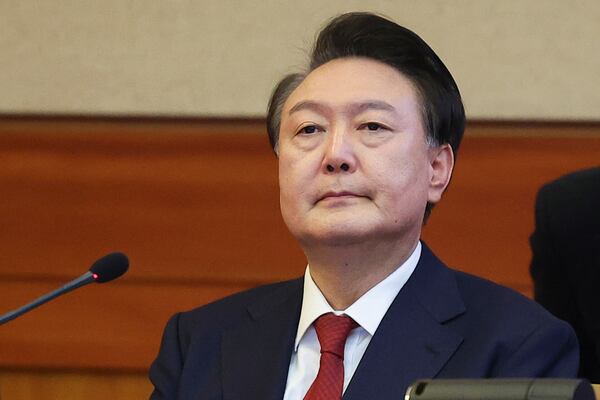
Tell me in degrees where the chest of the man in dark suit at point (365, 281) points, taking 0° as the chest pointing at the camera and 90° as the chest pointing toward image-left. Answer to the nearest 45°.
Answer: approximately 45°

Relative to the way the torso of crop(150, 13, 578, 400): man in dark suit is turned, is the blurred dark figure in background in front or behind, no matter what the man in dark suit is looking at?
behind
